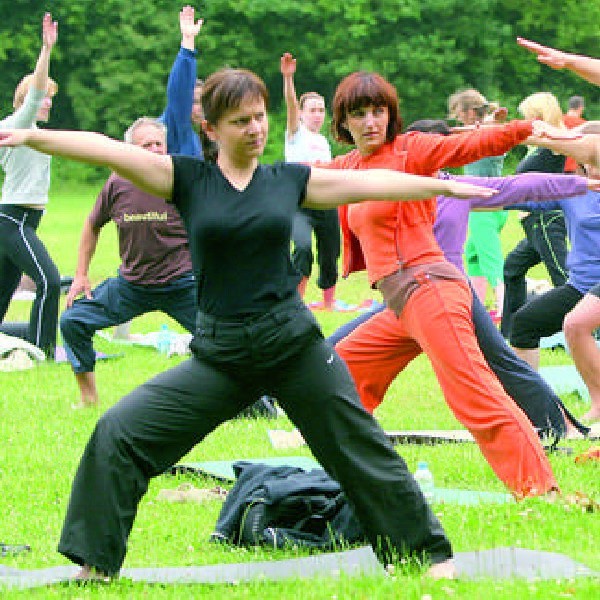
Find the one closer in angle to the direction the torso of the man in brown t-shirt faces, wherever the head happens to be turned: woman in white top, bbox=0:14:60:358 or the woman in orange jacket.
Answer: the woman in orange jacket

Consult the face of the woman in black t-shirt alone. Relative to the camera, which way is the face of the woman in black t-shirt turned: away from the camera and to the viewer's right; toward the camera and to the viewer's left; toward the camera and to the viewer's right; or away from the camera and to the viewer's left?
toward the camera and to the viewer's right

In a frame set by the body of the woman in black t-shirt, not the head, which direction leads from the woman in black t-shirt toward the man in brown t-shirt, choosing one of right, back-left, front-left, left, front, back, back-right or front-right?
back

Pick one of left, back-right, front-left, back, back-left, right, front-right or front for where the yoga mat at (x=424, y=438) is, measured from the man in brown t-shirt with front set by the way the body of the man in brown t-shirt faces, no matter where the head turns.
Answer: front-left

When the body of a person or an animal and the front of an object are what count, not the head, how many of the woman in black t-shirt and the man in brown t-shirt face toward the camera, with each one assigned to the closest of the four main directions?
2

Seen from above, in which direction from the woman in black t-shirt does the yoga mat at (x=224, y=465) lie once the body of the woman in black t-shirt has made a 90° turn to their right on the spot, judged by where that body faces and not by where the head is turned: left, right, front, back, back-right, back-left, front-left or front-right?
right

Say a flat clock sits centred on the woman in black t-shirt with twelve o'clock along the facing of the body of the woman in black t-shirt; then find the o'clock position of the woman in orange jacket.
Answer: The woman in orange jacket is roughly at 7 o'clock from the woman in black t-shirt.

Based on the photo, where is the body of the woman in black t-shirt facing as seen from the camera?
toward the camera
